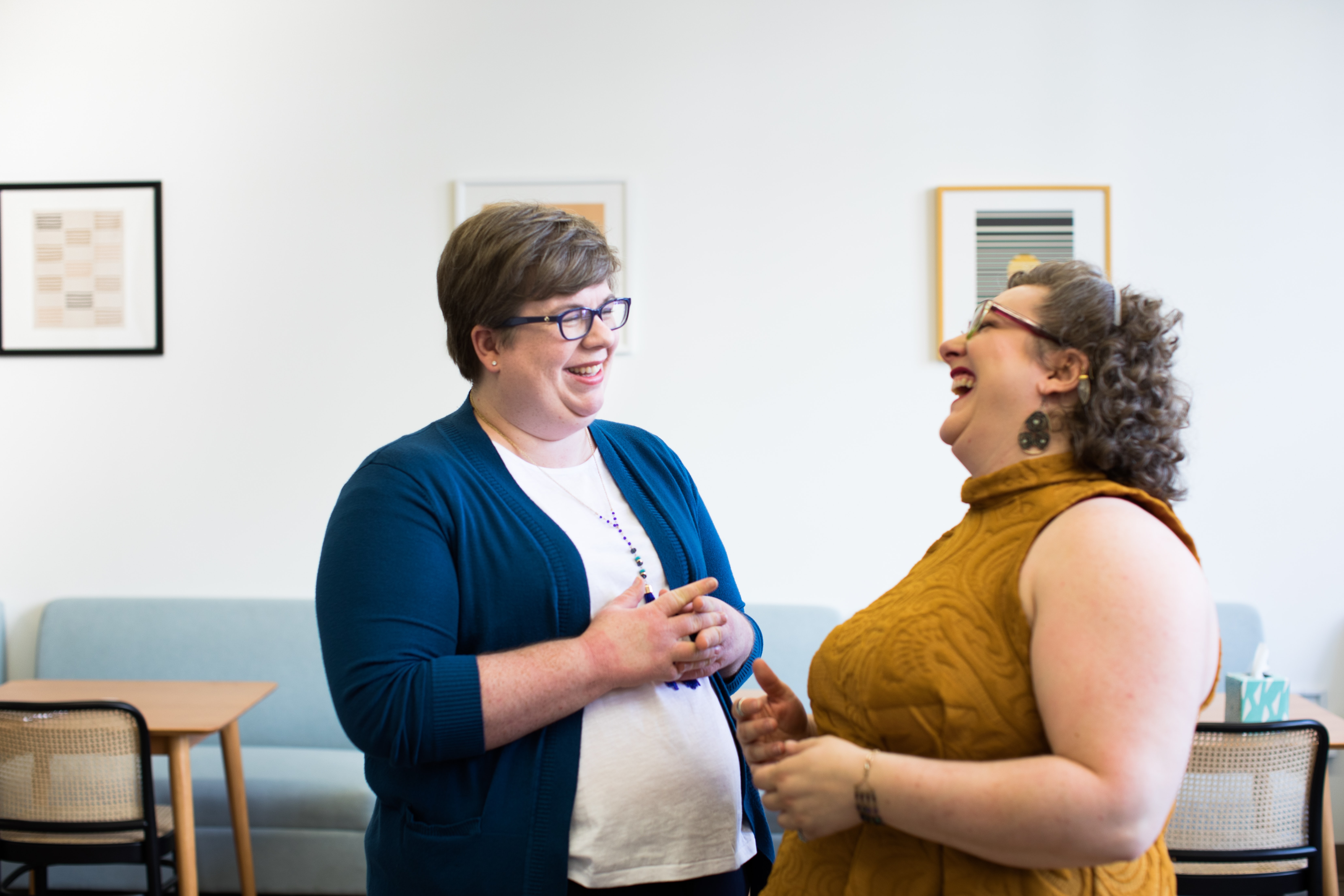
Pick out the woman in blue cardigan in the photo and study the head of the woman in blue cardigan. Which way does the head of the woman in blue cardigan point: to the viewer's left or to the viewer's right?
to the viewer's right

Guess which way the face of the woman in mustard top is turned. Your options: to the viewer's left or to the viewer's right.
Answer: to the viewer's left

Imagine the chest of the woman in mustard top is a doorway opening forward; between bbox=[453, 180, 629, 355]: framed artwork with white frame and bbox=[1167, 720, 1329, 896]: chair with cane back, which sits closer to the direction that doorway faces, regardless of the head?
the framed artwork with white frame

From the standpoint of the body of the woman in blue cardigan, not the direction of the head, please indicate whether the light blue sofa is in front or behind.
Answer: behind

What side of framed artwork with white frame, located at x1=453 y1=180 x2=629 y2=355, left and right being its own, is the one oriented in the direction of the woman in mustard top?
front

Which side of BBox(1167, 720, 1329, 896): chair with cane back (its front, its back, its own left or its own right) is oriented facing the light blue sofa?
left

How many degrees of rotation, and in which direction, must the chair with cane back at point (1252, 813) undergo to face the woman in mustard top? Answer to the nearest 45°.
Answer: approximately 180°

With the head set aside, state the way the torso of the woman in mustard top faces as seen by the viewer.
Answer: to the viewer's left

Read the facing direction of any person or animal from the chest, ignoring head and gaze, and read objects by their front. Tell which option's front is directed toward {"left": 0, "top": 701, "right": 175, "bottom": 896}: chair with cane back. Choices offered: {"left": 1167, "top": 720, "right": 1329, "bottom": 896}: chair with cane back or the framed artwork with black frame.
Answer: the framed artwork with black frame

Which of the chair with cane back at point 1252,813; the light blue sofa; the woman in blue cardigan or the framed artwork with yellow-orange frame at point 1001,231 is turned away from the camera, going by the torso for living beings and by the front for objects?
the chair with cane back

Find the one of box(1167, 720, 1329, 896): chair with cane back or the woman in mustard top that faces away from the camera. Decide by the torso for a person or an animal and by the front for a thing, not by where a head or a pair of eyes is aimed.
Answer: the chair with cane back
